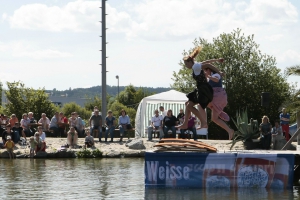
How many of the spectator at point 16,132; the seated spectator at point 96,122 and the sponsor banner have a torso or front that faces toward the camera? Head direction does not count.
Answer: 3

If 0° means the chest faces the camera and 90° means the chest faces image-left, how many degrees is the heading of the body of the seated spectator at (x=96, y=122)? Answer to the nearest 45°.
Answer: approximately 0°

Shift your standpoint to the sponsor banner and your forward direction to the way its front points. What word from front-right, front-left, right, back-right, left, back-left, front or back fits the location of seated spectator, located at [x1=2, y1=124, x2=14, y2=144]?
back-right

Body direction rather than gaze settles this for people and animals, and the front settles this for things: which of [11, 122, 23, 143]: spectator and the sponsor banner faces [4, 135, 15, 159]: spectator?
[11, 122, 23, 143]: spectator

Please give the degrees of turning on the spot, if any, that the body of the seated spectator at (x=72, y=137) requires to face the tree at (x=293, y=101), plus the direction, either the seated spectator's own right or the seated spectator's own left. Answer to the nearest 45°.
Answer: approximately 90° to the seated spectator's own left

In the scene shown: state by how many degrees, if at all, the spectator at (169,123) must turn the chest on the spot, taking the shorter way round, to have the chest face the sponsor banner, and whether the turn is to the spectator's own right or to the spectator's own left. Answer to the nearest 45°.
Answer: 0° — they already face it

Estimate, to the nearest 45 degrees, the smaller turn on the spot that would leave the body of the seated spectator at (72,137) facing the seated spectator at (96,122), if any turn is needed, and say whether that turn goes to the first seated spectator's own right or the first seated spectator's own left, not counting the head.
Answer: approximately 135° to the first seated spectator's own left

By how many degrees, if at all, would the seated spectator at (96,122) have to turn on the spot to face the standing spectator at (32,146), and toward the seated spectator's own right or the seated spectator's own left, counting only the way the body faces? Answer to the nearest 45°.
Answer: approximately 45° to the seated spectator's own right

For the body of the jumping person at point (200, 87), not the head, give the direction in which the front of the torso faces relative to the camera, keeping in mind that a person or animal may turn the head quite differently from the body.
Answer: to the viewer's left

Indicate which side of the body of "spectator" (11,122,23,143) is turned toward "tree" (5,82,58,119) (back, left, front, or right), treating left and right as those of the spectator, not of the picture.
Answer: back

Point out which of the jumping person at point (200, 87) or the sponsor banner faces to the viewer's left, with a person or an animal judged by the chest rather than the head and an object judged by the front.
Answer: the jumping person
